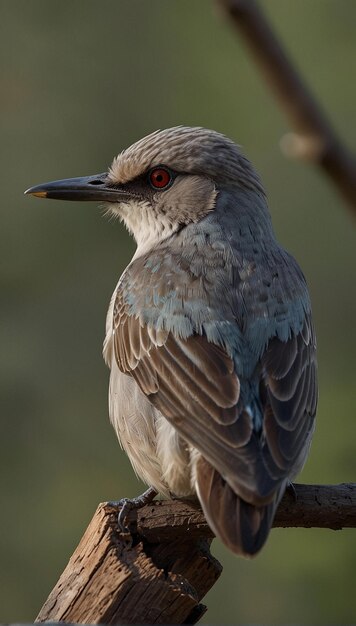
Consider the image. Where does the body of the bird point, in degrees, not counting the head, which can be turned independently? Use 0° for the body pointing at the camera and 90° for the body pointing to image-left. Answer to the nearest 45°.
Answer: approximately 135°
